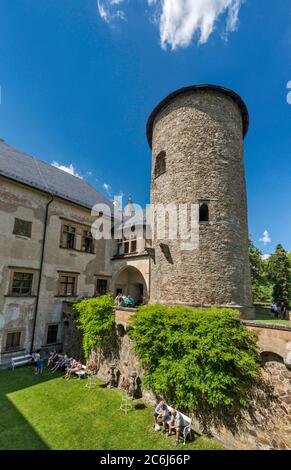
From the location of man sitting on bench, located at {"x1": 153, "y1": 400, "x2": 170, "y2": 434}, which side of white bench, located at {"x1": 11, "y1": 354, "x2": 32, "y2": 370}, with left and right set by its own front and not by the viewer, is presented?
front

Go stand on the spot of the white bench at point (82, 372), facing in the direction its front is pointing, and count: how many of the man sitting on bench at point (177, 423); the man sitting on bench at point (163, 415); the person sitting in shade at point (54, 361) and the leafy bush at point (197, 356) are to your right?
1

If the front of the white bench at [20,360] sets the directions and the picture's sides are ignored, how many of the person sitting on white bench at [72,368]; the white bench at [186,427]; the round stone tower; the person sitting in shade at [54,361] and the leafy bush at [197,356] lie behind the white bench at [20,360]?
0

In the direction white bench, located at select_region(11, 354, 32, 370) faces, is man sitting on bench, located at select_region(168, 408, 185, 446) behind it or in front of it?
in front

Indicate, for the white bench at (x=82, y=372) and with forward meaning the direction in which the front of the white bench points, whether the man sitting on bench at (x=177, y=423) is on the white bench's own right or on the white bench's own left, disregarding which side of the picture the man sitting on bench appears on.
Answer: on the white bench's own left

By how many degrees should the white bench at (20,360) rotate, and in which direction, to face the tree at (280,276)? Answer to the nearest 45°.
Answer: approximately 45° to its left

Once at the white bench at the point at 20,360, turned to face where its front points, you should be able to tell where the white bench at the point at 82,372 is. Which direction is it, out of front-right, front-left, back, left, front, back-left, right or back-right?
front

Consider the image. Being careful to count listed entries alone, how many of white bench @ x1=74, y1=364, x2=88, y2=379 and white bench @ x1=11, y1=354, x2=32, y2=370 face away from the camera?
0

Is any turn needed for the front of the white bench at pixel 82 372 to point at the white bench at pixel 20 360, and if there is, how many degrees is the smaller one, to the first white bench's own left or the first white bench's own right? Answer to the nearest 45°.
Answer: approximately 90° to the first white bench's own right

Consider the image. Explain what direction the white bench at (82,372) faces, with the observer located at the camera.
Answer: facing the viewer and to the left of the viewer

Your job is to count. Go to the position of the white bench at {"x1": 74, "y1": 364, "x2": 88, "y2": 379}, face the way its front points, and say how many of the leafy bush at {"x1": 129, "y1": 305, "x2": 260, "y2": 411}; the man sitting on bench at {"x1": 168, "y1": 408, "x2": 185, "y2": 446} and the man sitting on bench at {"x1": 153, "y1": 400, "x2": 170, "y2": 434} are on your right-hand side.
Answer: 0

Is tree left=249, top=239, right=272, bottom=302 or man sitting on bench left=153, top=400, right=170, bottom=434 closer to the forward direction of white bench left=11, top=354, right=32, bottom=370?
the man sitting on bench

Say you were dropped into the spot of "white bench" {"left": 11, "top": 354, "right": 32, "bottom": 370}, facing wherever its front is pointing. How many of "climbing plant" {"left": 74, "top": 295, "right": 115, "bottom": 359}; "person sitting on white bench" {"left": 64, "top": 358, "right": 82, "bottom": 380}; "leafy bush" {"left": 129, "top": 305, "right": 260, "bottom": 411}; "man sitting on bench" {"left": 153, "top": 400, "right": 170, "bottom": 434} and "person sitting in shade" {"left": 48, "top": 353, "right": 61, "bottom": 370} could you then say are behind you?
0

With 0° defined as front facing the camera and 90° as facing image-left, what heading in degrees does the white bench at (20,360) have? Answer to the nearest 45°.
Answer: approximately 315°

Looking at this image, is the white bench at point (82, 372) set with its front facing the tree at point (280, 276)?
no
